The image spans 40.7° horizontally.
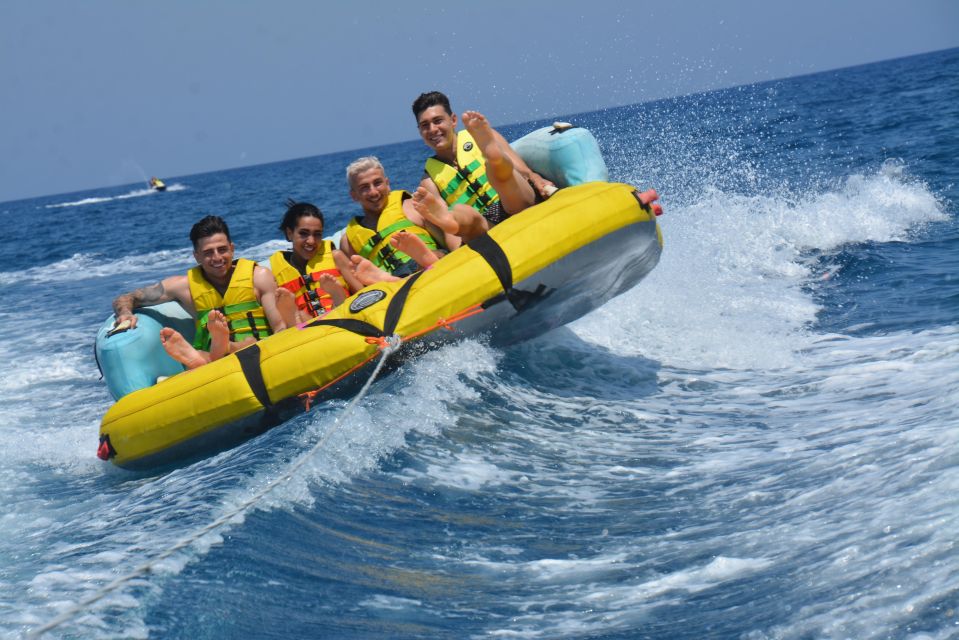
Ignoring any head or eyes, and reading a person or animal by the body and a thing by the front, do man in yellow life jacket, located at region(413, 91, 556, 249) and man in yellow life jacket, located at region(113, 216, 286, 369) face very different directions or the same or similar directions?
same or similar directions

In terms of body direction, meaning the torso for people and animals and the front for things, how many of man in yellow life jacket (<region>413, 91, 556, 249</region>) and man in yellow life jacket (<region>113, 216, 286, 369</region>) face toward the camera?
2

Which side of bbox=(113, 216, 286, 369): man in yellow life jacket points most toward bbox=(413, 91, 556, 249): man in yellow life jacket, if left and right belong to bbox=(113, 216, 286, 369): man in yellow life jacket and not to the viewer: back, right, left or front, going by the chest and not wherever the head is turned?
left

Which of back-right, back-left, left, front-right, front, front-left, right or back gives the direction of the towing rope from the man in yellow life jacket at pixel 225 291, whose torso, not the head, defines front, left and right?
front

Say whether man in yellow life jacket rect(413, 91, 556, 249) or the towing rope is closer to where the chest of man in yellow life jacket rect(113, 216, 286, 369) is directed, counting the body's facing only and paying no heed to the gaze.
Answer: the towing rope

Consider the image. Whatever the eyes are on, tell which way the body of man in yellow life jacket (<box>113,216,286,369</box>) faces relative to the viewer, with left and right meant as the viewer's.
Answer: facing the viewer

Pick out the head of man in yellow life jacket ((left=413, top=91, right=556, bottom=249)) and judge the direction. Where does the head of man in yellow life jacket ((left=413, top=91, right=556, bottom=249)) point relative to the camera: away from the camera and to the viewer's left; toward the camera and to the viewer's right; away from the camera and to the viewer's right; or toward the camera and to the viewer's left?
toward the camera and to the viewer's left

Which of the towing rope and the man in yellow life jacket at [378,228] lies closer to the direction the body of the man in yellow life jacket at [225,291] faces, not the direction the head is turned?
the towing rope

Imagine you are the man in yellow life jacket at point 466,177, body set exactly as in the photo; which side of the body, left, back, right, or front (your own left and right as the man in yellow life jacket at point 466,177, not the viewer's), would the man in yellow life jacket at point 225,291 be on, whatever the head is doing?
right

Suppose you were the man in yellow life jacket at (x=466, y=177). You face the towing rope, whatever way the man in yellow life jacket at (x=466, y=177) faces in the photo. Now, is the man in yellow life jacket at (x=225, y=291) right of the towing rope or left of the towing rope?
right

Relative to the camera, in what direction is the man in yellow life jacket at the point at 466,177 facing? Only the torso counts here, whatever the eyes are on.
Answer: toward the camera
